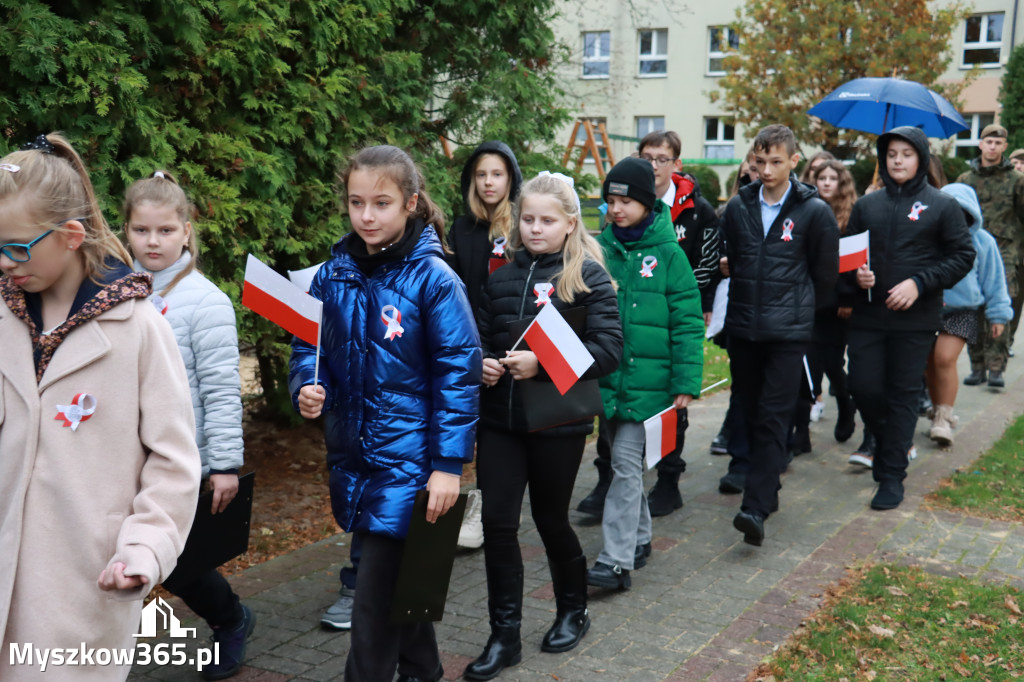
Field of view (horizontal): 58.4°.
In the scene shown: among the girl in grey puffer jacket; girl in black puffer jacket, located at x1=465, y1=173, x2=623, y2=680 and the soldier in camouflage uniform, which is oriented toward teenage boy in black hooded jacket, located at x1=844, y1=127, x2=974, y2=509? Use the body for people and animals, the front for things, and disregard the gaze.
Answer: the soldier in camouflage uniform

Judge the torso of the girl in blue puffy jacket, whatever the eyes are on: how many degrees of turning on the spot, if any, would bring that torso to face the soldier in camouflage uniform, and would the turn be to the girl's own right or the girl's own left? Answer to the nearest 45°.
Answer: approximately 180°

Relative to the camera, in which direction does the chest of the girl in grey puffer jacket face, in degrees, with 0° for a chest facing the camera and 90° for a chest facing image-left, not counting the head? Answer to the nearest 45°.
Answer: approximately 45°

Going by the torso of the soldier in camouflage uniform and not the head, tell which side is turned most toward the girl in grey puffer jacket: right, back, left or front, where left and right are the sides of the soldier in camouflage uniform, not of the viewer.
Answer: front

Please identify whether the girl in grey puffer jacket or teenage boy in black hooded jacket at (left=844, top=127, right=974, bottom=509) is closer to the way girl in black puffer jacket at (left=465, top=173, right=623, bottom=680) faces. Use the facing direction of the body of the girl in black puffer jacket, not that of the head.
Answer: the girl in grey puffer jacket

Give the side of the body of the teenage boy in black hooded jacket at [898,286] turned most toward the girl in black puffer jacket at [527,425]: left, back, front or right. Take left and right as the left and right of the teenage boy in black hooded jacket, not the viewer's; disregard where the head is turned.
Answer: front

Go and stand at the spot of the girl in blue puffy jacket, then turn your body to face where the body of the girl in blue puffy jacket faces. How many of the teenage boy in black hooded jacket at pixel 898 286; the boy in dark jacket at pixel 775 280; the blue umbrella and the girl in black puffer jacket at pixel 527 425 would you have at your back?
4

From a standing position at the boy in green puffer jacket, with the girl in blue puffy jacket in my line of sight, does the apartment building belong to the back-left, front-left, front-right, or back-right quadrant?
back-right

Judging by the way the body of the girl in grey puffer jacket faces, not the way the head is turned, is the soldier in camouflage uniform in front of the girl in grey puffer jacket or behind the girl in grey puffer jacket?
behind

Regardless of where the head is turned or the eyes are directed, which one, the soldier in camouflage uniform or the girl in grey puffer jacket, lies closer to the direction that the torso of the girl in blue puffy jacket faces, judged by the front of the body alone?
the girl in grey puffer jacket

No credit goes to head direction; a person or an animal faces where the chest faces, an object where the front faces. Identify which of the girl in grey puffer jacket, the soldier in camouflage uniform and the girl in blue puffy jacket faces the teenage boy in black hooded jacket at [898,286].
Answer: the soldier in camouflage uniform

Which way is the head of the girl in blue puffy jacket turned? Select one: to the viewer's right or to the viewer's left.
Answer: to the viewer's left
